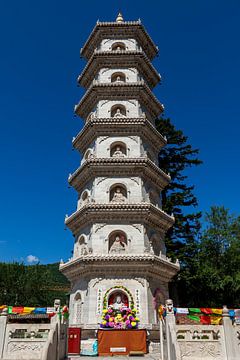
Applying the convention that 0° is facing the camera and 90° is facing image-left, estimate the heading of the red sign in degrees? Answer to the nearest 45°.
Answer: approximately 0°

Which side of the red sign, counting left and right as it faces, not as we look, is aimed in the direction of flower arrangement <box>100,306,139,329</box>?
left

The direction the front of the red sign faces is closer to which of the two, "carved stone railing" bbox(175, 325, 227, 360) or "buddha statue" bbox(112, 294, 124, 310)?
the carved stone railing

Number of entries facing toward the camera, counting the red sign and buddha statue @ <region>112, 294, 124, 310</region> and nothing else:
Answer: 2

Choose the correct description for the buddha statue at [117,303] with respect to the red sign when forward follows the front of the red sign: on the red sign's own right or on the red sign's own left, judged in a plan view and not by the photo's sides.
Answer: on the red sign's own left

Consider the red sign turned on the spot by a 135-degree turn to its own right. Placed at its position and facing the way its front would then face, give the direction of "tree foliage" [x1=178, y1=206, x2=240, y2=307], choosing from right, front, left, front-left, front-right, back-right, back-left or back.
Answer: right

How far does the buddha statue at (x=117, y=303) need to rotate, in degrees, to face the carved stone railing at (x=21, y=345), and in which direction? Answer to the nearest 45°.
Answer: approximately 45° to its right
